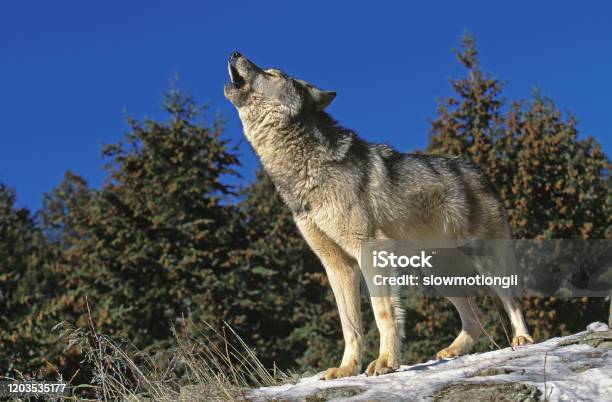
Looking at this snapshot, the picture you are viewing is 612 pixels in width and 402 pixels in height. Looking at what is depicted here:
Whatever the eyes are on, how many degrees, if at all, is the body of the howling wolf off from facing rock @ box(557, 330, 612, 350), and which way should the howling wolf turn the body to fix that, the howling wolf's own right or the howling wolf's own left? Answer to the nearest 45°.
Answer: approximately 135° to the howling wolf's own left

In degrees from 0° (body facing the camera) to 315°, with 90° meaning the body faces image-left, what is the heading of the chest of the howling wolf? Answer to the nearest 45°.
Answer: approximately 45°

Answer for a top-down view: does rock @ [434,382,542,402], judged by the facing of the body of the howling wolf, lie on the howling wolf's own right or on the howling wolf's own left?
on the howling wolf's own left
